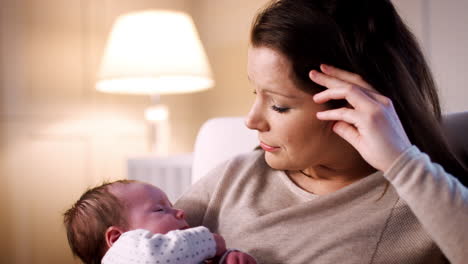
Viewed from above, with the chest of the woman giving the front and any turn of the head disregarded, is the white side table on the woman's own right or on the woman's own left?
on the woman's own right

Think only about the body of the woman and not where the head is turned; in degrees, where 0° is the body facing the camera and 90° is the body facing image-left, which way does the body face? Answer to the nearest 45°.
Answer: approximately 45°
